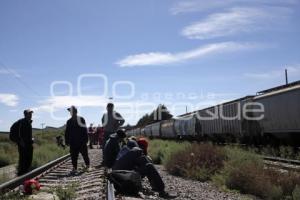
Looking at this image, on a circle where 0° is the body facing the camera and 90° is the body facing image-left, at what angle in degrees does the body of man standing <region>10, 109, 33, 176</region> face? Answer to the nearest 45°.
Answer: approximately 270°

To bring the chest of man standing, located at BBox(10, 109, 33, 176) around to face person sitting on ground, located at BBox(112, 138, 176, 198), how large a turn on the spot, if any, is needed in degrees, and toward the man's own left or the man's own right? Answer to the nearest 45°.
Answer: approximately 45° to the man's own right

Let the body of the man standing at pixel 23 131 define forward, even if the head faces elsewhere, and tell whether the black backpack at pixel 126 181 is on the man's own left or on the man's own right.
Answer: on the man's own right

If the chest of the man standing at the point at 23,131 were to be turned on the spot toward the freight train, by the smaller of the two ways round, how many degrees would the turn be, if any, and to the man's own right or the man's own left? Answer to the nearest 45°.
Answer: approximately 45° to the man's own left

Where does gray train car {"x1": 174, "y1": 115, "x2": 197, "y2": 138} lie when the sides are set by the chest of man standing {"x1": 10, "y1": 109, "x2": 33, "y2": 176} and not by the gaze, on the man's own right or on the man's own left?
on the man's own left

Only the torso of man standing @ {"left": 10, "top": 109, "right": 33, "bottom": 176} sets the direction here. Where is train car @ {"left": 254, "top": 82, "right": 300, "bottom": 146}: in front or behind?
in front

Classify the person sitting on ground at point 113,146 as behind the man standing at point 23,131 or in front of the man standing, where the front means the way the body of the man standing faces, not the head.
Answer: in front

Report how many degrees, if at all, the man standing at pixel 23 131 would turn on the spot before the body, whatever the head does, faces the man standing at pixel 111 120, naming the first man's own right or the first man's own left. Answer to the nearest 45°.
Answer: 0° — they already face them
